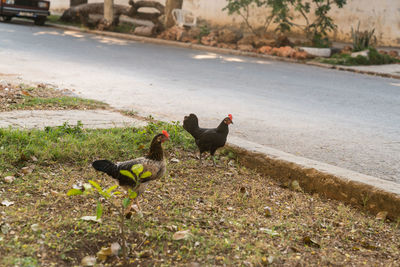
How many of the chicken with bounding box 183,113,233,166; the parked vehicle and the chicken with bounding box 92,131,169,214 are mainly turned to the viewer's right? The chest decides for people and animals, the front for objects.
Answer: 2

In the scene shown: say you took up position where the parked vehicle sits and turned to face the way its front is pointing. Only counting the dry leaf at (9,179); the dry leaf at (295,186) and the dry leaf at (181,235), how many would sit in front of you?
3

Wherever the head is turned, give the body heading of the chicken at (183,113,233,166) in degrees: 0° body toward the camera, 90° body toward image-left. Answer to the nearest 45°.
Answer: approximately 270°

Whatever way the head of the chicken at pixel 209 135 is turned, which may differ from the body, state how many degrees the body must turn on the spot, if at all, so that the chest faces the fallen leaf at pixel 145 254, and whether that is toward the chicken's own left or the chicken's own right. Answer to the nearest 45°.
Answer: approximately 90° to the chicken's own right

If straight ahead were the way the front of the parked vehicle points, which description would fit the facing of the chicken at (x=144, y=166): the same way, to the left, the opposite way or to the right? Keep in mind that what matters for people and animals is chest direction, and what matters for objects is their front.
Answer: to the left

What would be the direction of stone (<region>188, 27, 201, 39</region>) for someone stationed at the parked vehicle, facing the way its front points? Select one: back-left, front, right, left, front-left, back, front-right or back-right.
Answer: front-left

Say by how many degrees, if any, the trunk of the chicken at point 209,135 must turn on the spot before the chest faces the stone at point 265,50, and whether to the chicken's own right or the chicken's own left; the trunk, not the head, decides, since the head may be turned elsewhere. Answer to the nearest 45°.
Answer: approximately 90° to the chicken's own left

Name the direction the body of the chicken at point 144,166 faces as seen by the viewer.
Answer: to the viewer's right

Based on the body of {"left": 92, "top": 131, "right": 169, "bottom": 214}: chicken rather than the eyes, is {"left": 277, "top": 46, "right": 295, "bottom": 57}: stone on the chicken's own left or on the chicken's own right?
on the chicken's own left

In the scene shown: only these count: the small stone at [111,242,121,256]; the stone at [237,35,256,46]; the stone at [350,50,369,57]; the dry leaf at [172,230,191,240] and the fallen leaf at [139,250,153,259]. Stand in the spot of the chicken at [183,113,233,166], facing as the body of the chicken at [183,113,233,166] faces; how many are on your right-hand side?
3

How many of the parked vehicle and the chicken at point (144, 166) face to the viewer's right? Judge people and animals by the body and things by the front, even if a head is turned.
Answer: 1
